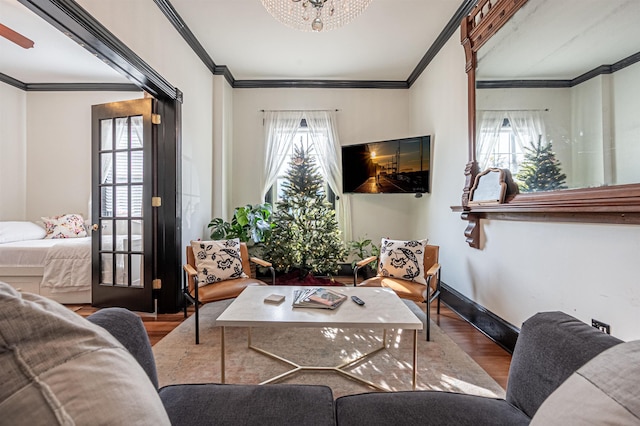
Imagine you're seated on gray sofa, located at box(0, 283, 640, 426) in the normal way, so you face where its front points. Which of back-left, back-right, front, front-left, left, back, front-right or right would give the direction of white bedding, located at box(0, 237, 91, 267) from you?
front-left

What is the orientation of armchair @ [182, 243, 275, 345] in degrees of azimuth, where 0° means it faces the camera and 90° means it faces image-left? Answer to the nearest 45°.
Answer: approximately 315°

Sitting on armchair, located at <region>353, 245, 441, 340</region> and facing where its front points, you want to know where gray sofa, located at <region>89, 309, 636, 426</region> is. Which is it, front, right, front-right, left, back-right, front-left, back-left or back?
front-left

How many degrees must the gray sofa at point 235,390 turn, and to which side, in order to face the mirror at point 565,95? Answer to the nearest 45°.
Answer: approximately 45° to its right

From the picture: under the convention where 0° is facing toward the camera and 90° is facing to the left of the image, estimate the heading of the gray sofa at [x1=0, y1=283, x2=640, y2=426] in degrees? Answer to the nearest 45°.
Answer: approximately 180°

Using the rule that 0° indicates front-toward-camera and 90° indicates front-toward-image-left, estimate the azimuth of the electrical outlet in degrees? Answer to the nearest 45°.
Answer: approximately 45°

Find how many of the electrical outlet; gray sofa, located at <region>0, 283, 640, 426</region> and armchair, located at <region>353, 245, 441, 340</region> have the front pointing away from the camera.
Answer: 1

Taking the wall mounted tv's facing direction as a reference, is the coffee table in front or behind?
in front

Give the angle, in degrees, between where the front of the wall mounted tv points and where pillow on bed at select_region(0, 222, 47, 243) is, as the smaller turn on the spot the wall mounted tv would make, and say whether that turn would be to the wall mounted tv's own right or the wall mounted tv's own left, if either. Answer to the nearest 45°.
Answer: approximately 45° to the wall mounted tv's own right

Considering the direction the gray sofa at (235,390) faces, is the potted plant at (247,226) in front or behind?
in front

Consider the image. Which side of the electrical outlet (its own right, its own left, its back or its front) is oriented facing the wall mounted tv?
right

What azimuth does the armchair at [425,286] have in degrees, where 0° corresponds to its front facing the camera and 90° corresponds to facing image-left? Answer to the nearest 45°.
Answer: approximately 45°
